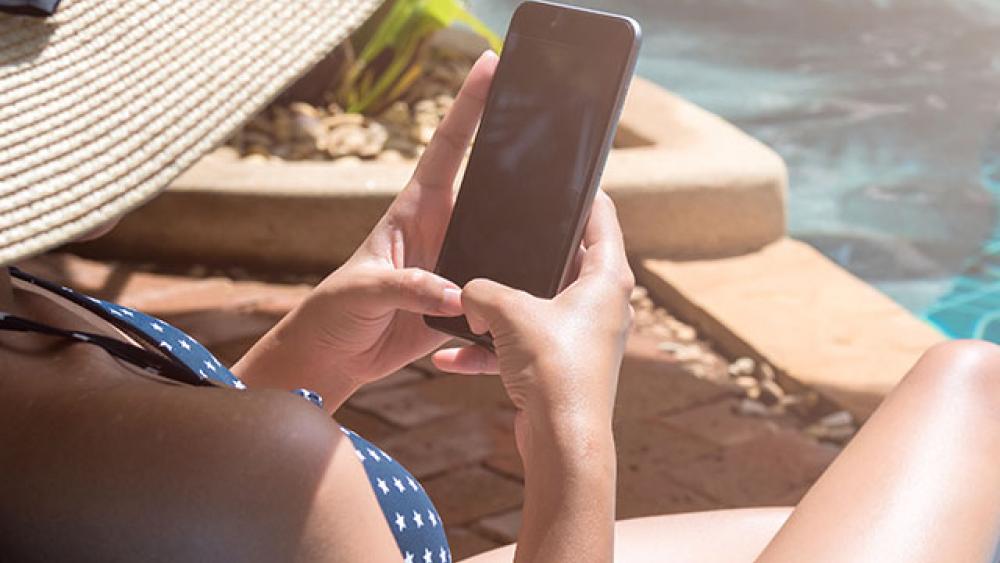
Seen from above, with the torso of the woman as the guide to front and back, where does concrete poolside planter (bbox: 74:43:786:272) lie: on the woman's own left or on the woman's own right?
on the woman's own left
